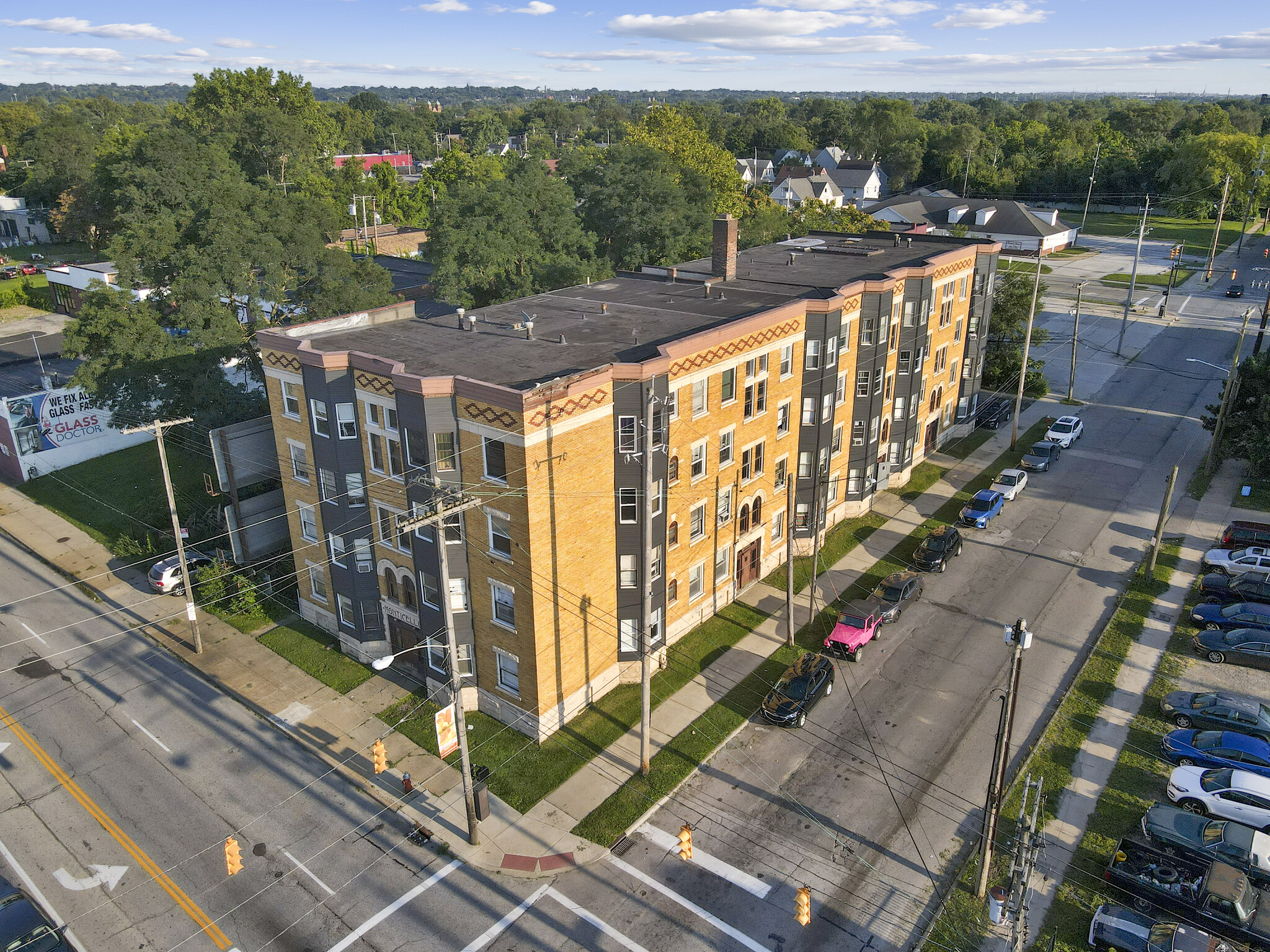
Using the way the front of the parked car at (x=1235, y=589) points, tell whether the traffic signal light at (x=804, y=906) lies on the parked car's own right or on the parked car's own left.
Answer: on the parked car's own left

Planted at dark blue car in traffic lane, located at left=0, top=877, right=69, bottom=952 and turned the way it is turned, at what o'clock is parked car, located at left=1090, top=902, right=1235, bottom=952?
parked car, located at left=1090, top=902, right=1235, bottom=952 is roughly at 12 o'clock from dark blue car in traffic lane, located at left=0, top=877, right=69, bottom=952.

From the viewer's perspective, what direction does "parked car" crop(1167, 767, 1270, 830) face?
to the viewer's left

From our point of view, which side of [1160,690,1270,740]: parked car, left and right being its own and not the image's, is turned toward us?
left

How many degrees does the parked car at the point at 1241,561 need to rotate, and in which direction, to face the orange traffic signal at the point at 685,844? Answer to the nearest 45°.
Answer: approximately 90° to its left

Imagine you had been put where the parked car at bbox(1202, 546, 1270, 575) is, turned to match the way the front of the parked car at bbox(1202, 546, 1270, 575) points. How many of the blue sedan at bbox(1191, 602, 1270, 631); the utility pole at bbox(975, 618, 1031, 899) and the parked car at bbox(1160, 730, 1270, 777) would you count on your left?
3

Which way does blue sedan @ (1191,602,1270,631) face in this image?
to the viewer's left

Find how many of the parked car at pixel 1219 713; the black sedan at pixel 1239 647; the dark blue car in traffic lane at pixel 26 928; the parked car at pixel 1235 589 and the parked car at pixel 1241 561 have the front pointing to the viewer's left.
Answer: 4

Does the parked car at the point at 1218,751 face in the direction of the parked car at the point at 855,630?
yes
